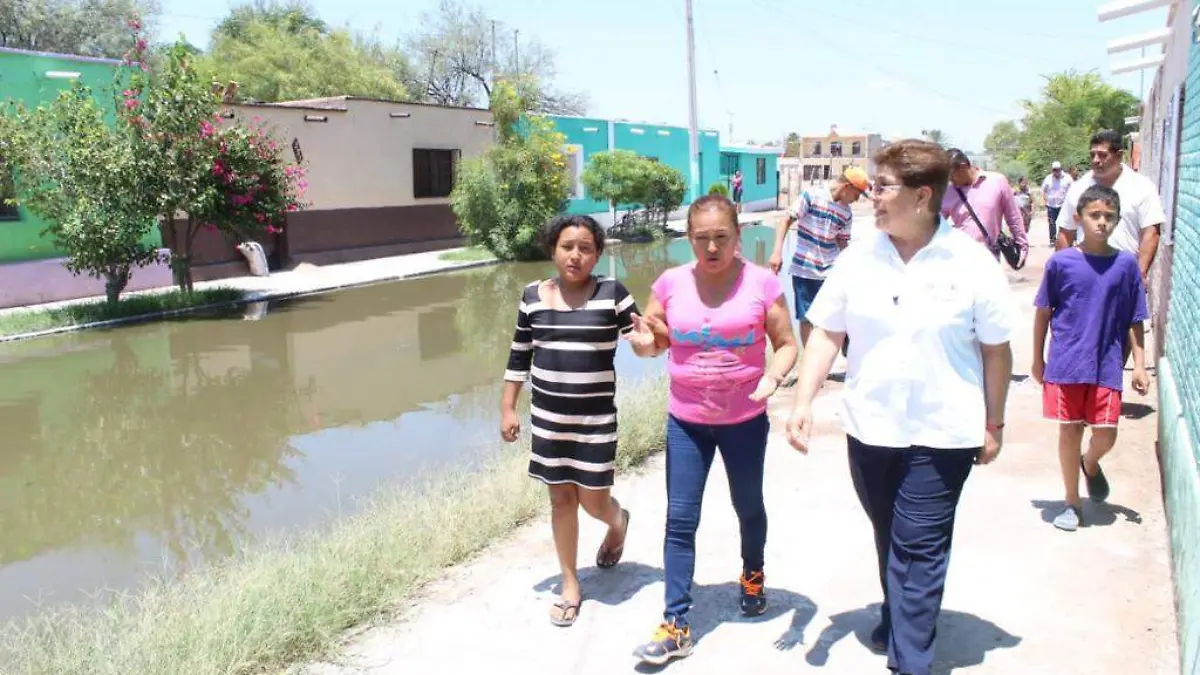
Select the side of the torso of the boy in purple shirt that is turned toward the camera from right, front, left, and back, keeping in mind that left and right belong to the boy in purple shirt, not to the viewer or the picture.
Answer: front

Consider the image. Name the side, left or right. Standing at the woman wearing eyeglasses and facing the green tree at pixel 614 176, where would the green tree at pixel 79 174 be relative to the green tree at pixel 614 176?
left

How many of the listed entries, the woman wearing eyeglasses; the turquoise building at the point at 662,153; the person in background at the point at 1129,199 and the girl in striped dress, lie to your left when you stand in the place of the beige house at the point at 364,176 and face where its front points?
1

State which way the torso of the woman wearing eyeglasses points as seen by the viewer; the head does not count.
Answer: toward the camera

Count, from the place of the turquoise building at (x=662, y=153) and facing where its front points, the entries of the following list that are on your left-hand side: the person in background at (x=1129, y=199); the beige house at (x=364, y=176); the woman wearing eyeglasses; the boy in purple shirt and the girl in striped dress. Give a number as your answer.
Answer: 0

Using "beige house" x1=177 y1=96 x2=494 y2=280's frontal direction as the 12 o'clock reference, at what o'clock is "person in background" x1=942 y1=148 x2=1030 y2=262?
The person in background is roughly at 1 o'clock from the beige house.

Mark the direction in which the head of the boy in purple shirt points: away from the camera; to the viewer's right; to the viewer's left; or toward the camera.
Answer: toward the camera

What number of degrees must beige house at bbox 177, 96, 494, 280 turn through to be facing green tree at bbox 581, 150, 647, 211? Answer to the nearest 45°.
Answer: approximately 90° to its left

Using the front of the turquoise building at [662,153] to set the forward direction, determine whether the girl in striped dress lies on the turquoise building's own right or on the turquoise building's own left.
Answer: on the turquoise building's own right

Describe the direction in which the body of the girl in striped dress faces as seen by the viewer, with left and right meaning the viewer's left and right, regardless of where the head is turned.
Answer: facing the viewer

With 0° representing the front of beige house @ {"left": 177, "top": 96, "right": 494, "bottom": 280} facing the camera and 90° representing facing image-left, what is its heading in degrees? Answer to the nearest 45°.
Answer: approximately 315°

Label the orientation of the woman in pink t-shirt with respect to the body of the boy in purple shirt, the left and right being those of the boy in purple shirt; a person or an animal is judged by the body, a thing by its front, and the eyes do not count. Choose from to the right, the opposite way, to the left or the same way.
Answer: the same way

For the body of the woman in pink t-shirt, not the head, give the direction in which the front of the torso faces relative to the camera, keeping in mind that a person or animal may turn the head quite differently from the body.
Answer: toward the camera

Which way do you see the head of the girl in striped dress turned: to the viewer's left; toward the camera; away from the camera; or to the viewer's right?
toward the camera

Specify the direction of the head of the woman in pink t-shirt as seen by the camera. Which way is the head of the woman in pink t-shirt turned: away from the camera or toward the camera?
toward the camera

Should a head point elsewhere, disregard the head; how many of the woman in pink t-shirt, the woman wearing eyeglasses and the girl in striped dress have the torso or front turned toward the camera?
3

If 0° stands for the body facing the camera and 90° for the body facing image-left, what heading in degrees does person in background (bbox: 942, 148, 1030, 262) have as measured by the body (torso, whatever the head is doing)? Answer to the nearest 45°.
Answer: approximately 45°

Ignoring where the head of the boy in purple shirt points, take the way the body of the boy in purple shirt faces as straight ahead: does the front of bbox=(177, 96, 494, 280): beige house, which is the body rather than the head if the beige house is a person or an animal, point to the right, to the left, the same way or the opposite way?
to the left

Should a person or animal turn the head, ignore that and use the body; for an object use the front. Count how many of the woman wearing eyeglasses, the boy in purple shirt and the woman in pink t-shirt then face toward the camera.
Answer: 3
